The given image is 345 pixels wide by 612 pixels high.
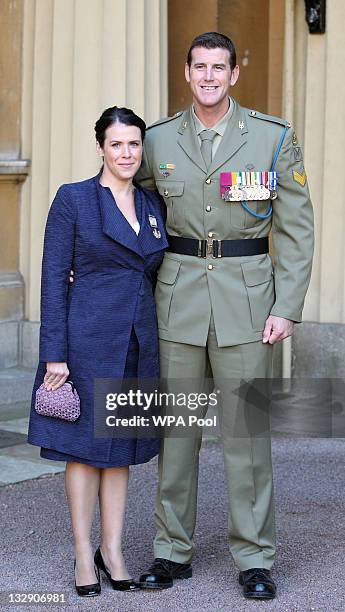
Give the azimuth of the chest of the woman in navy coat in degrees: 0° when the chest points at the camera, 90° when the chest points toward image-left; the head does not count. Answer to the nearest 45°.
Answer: approximately 315°

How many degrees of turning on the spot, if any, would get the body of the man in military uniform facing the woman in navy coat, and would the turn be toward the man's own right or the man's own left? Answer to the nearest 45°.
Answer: approximately 90° to the man's own right

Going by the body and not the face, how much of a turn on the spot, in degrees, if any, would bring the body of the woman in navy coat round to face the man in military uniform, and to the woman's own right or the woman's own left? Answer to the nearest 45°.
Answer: approximately 45° to the woman's own left

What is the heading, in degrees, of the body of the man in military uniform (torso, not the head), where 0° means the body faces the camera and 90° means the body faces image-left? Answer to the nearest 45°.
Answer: approximately 0°
